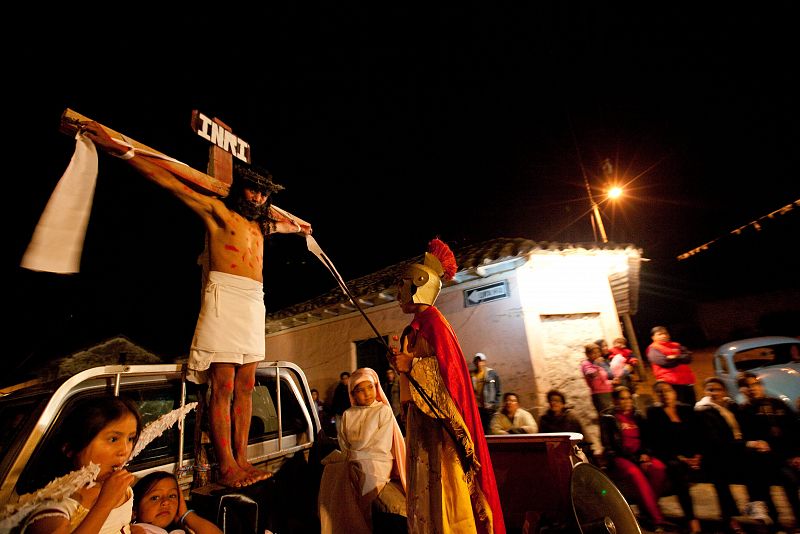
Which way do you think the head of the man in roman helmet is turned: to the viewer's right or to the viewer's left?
to the viewer's left

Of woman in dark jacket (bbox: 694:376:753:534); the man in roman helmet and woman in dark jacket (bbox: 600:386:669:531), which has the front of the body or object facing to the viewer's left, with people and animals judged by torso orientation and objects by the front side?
the man in roman helmet

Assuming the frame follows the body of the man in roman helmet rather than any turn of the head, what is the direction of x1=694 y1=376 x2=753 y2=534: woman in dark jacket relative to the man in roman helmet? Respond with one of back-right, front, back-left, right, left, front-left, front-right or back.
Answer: back-right

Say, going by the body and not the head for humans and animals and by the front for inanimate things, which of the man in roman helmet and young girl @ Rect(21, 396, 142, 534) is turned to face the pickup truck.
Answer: the man in roman helmet

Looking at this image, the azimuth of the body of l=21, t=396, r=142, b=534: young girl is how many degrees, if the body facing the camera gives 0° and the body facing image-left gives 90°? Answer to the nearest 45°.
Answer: approximately 315°

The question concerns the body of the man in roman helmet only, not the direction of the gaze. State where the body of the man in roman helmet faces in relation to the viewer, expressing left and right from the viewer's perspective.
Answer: facing to the left of the viewer

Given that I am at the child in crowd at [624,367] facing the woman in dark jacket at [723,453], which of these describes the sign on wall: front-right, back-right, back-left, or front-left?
back-right

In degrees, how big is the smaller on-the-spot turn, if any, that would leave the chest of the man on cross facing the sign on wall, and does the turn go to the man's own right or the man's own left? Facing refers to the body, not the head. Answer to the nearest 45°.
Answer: approximately 90° to the man's own left

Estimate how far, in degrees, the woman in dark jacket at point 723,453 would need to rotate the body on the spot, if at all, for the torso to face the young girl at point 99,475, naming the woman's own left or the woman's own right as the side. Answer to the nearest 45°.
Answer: approximately 45° to the woman's own right

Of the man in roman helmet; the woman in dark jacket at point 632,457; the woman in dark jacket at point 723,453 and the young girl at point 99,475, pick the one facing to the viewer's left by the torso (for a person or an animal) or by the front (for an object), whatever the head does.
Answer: the man in roman helmet
